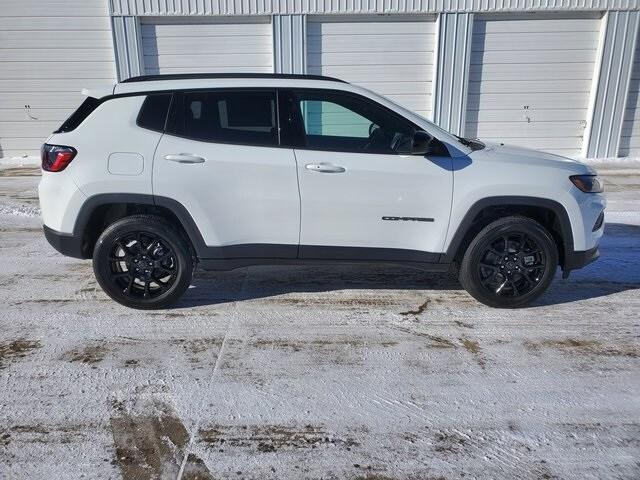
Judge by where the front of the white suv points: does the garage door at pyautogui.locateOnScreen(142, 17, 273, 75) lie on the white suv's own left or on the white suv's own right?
on the white suv's own left

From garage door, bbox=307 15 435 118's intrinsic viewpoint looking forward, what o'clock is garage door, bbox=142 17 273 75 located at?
garage door, bbox=142 17 273 75 is roughly at 3 o'clock from garage door, bbox=307 15 435 118.

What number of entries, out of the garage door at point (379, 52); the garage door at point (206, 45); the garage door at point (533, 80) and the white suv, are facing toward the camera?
3

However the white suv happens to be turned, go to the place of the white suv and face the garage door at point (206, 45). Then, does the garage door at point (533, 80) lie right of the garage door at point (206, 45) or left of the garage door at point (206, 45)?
right

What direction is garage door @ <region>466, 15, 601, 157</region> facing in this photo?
toward the camera

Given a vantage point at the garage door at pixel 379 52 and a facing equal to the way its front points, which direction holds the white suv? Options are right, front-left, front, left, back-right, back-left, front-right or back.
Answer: front

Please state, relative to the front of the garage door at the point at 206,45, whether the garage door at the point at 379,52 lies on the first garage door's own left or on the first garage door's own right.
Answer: on the first garage door's own left

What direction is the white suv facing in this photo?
to the viewer's right

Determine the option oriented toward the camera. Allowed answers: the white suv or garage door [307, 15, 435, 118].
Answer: the garage door

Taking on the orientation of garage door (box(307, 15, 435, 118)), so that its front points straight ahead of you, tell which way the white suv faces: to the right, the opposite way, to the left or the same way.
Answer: to the left

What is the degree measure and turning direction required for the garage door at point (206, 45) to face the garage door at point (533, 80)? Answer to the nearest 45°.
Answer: approximately 90° to its left

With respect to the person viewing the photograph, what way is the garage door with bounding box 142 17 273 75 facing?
facing the viewer

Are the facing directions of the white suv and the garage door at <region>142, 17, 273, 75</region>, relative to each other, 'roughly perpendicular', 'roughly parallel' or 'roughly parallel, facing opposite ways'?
roughly perpendicular

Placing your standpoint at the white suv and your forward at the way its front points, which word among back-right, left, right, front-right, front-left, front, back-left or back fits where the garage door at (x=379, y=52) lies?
left

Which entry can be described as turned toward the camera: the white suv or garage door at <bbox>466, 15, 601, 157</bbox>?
the garage door

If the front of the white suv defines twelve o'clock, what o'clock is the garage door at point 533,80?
The garage door is roughly at 10 o'clock from the white suv.

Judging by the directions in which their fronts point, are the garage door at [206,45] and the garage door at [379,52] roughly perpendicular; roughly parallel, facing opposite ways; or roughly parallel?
roughly parallel
